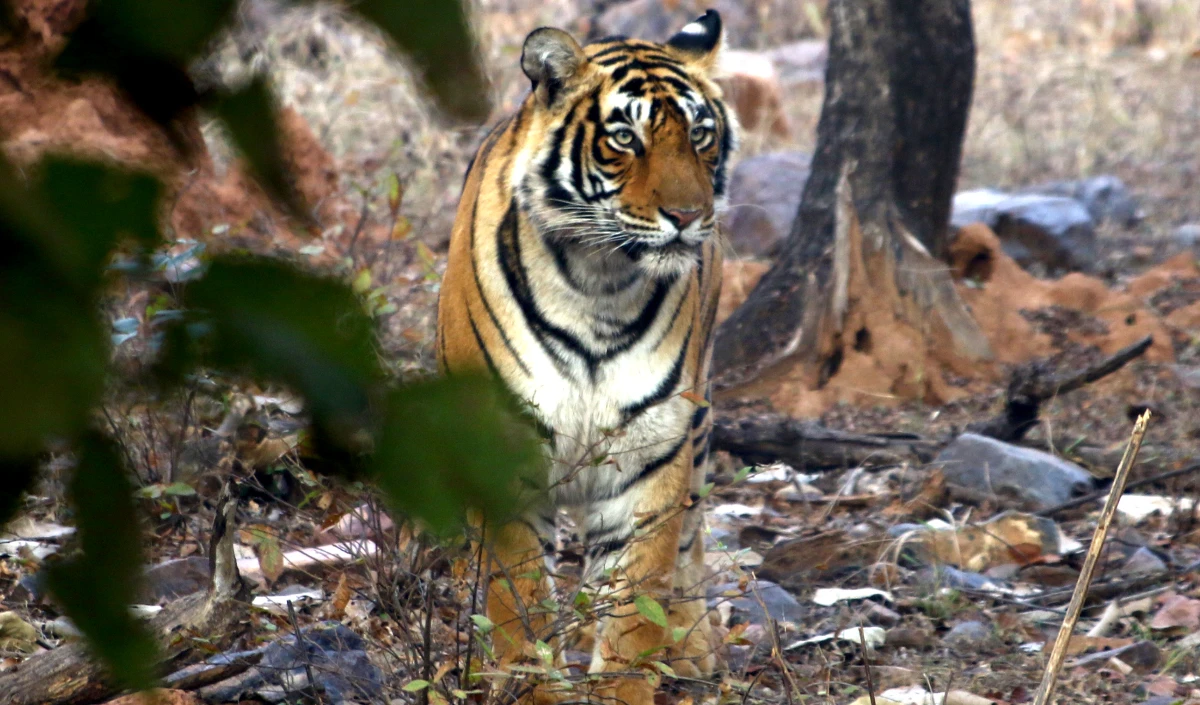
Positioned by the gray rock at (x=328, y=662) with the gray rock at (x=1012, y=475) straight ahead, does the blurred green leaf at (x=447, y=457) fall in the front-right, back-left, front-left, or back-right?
back-right

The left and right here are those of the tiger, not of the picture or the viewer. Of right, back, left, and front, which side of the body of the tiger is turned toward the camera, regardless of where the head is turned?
front

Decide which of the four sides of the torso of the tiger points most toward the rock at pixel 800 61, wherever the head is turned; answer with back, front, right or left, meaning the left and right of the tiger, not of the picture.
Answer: back

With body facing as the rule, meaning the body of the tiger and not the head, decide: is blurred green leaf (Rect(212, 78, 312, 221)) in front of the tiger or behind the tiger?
in front

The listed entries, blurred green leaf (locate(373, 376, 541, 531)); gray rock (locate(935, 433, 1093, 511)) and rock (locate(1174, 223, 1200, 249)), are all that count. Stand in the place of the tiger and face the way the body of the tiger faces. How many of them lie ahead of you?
1

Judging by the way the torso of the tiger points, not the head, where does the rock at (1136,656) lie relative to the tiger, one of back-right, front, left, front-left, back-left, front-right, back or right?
left

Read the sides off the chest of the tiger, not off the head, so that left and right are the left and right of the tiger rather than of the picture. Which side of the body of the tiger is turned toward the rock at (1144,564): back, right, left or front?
left

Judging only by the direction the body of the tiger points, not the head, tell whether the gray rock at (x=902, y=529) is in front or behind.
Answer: behind

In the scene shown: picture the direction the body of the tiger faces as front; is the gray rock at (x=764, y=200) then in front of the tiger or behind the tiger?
behind

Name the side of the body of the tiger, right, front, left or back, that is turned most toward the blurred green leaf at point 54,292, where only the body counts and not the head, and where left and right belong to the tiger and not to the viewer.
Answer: front

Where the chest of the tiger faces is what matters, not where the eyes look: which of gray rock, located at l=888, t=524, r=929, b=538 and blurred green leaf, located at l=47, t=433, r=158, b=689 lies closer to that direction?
the blurred green leaf

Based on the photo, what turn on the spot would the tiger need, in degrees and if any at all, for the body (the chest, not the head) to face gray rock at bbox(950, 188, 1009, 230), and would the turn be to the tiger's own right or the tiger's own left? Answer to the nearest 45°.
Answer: approximately 135° to the tiger's own left

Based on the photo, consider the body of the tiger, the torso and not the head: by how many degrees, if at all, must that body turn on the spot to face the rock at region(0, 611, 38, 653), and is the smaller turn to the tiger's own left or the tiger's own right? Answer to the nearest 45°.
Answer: approximately 90° to the tiger's own right

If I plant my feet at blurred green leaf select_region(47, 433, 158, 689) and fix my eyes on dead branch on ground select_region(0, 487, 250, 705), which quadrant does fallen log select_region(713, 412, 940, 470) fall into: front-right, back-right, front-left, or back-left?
front-right

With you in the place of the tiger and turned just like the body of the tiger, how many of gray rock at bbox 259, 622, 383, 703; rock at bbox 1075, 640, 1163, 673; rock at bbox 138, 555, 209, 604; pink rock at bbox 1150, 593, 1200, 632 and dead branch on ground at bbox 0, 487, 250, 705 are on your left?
2

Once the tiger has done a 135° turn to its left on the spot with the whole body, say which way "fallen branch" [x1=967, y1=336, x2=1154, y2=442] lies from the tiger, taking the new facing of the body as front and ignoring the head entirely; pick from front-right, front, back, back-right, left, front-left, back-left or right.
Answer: front
